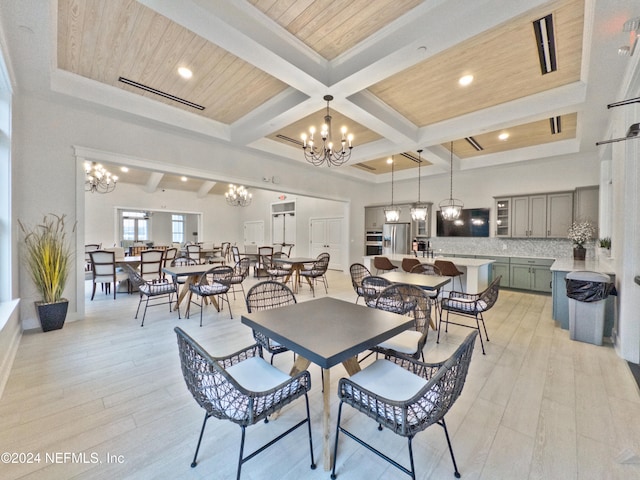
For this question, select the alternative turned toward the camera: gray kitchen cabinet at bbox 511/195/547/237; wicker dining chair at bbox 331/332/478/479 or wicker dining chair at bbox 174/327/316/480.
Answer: the gray kitchen cabinet

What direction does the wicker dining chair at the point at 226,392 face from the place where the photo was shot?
facing away from the viewer and to the right of the viewer

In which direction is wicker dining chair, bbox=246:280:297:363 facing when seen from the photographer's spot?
facing the viewer and to the right of the viewer

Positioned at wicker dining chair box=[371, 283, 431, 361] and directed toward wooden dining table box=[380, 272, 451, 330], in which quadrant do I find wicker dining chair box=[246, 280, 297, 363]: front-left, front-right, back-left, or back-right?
back-left

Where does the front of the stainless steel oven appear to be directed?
toward the camera

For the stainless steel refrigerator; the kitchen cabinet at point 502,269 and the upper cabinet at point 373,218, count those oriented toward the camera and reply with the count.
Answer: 3

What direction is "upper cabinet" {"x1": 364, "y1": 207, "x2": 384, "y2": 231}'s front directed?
toward the camera

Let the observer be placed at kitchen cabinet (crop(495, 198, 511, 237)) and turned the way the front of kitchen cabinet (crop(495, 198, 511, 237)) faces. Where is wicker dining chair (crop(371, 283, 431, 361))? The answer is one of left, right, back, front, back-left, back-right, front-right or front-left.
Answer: front

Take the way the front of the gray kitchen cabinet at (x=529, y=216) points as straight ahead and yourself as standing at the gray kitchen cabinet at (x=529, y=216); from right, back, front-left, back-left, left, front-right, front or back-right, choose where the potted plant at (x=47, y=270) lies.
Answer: front-right

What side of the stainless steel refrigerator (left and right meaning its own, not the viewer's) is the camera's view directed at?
front

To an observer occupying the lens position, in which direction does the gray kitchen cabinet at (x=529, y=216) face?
facing the viewer

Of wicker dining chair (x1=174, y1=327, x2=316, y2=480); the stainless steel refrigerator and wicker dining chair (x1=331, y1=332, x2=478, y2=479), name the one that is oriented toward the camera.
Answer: the stainless steel refrigerator

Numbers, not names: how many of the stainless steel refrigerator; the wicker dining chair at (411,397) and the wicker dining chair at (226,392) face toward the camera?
1
